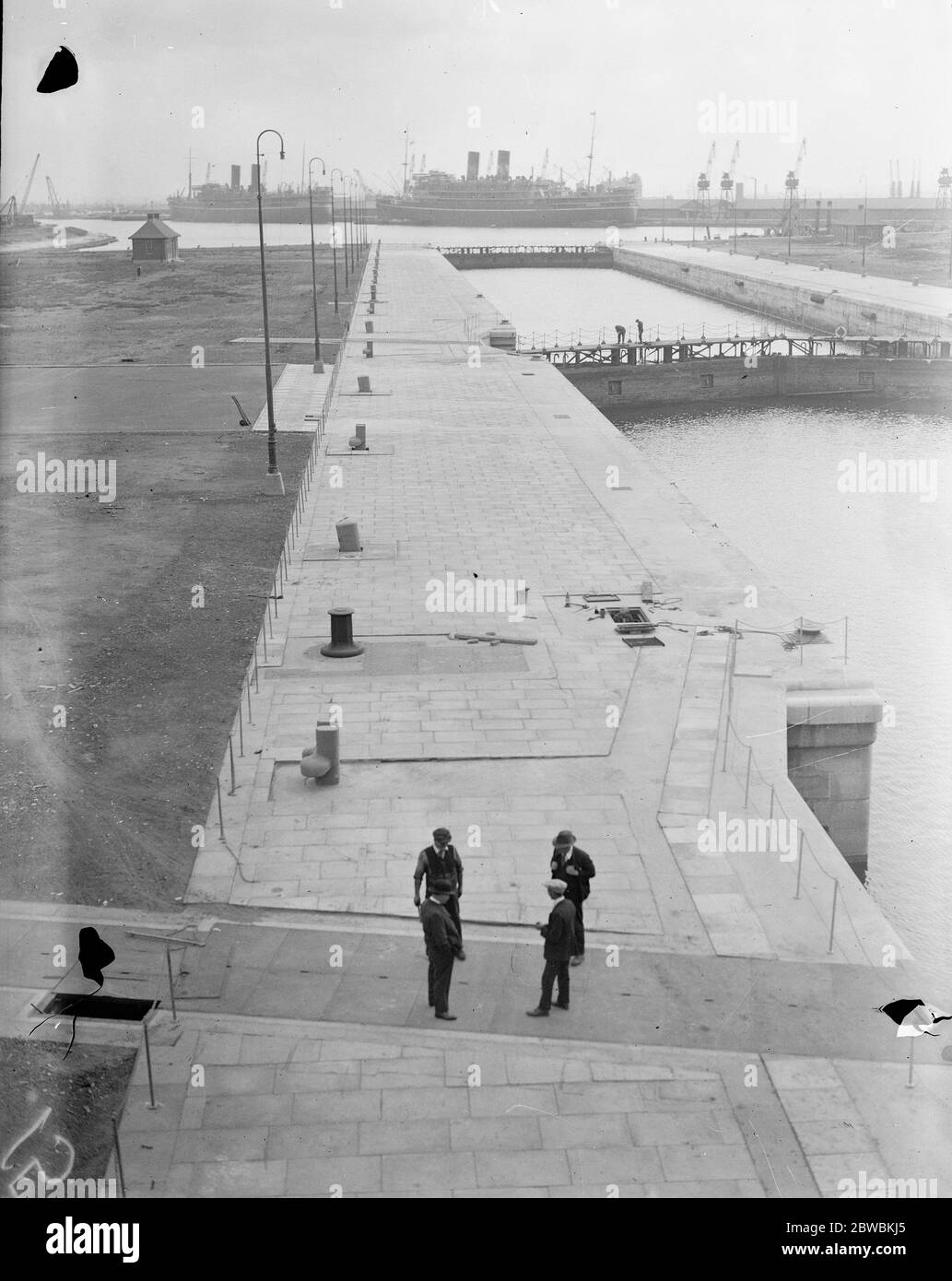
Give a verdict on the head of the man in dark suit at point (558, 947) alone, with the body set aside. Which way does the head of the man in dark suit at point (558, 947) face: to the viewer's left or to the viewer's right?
to the viewer's left

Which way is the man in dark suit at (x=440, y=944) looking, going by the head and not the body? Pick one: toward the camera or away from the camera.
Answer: away from the camera

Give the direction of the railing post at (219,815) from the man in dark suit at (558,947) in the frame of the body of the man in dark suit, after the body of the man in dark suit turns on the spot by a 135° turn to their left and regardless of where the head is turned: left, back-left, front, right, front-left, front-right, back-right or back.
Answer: back

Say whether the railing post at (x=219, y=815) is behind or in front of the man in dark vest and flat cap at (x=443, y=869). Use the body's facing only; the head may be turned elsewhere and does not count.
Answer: behind

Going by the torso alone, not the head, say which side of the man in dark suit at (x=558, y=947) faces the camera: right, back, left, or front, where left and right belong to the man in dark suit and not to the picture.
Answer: left

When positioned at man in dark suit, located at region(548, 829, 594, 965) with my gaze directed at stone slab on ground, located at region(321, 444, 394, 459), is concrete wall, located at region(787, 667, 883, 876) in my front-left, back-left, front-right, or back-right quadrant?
front-right

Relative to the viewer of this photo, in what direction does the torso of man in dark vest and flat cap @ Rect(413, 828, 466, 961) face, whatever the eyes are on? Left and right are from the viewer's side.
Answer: facing the viewer

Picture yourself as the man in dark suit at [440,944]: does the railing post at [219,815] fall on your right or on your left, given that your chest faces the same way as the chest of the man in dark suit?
on your left

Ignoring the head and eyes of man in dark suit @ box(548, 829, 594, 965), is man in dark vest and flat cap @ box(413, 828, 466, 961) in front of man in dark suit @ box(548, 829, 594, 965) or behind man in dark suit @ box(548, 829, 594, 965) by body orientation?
in front

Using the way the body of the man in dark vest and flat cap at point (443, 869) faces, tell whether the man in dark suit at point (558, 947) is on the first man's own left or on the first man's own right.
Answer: on the first man's own left

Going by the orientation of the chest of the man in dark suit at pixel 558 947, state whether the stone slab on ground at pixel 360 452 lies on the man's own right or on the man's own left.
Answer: on the man's own right

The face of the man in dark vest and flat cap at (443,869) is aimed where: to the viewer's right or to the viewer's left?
to the viewer's right

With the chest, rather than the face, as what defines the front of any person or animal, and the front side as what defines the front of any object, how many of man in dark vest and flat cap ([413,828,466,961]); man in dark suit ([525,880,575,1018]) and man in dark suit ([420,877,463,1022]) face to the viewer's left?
1

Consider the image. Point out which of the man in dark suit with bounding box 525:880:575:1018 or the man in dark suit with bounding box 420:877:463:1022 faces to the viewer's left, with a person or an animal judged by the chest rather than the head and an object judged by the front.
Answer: the man in dark suit with bounding box 525:880:575:1018
